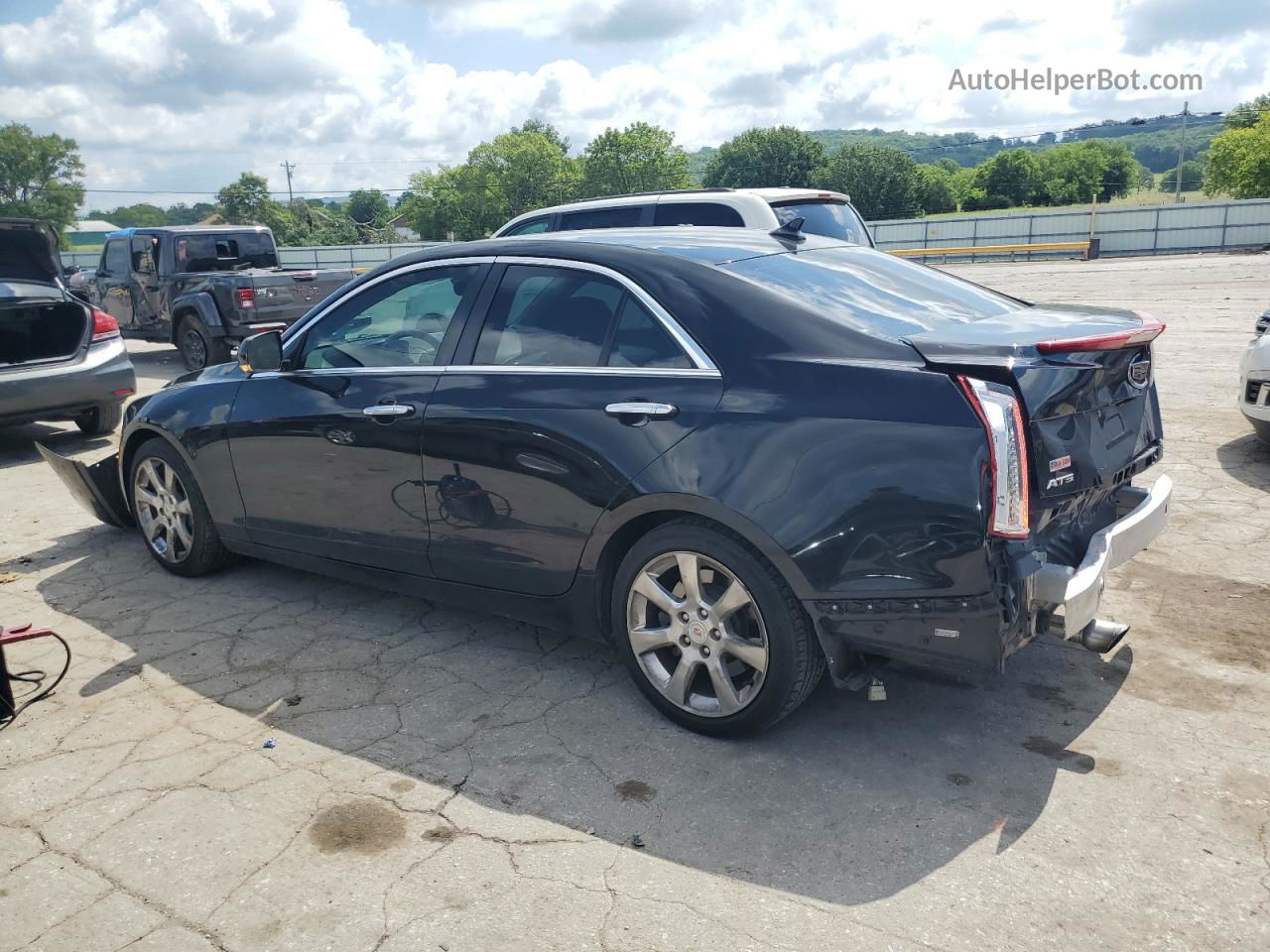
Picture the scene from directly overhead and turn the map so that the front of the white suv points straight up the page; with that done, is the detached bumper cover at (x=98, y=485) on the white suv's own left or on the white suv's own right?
on the white suv's own left

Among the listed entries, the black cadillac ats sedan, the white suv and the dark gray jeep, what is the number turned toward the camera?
0

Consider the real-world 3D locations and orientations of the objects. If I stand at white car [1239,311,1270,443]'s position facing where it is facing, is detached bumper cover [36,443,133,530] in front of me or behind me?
in front

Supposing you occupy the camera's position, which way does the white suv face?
facing away from the viewer and to the left of the viewer

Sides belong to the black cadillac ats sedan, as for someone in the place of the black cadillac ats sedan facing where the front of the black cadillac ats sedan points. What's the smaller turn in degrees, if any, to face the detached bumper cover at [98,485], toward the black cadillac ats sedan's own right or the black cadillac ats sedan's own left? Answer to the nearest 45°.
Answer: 0° — it already faces it

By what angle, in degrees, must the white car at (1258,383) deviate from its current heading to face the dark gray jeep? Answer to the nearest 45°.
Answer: approximately 45° to its right

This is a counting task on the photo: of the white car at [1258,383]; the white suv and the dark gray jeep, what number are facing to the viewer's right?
0

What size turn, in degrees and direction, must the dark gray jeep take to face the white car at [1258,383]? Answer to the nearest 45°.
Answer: approximately 180°

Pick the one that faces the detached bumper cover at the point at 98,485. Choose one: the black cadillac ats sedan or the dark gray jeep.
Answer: the black cadillac ats sedan

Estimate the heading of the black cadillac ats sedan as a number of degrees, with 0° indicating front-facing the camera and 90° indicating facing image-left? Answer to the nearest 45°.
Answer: approximately 135°

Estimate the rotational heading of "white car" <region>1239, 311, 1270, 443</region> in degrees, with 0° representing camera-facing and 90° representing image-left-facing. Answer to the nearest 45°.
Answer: approximately 45°

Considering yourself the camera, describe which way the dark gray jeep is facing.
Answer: facing away from the viewer and to the left of the viewer

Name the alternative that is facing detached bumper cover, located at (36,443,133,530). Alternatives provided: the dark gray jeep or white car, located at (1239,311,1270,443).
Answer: the white car

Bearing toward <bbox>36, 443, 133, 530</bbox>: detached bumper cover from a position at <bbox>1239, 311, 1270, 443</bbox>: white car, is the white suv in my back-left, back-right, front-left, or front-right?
front-right

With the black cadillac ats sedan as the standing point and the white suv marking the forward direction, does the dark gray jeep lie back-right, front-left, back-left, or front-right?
front-left

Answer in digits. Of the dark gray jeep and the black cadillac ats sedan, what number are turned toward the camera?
0
